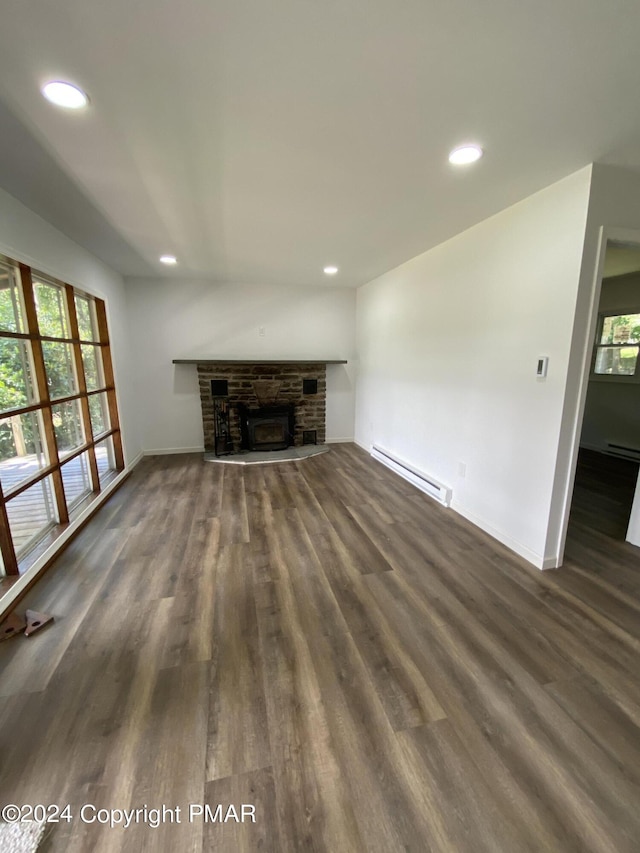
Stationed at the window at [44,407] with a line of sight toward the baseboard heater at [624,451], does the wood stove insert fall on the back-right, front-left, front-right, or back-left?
front-left

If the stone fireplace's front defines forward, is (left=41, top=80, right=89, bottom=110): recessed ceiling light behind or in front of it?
in front

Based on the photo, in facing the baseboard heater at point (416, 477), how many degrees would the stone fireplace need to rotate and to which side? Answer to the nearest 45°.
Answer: approximately 45° to its left

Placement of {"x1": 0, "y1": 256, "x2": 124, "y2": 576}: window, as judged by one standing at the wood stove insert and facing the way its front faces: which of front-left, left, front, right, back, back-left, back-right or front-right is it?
front-right

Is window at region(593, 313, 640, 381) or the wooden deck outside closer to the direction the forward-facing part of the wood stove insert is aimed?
the wooden deck outside

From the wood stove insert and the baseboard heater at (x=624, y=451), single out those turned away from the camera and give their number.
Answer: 0

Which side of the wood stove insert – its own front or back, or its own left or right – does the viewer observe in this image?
front

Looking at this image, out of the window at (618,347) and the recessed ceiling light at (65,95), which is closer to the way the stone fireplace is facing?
the recessed ceiling light

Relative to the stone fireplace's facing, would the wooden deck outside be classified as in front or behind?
in front

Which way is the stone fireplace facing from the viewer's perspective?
toward the camera

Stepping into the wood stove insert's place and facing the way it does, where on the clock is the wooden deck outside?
The wooden deck outside is roughly at 1 o'clock from the wood stove insert.

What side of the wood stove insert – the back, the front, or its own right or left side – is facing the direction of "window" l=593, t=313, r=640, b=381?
left

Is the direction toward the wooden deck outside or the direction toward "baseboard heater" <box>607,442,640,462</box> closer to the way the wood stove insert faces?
the wooden deck outside
